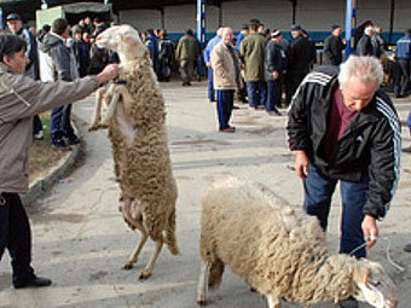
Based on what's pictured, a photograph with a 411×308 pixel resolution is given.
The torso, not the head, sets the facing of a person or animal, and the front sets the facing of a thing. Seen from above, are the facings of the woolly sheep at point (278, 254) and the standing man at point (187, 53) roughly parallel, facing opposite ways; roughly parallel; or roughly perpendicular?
roughly perpendicular

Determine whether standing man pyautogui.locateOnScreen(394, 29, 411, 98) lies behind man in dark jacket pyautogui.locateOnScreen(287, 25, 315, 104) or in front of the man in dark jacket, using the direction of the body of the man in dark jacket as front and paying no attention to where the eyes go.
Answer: behind

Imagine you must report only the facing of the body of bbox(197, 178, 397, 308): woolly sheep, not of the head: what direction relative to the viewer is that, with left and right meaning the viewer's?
facing to the right of the viewer

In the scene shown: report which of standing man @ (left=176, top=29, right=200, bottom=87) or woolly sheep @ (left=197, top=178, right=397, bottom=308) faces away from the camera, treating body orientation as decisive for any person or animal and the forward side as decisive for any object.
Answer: the standing man
